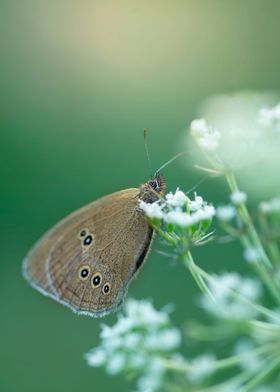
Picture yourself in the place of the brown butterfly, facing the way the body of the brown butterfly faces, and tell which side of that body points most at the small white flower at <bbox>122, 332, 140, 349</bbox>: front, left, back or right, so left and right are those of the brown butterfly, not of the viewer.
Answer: right

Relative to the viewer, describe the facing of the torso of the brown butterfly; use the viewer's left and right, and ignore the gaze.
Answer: facing to the right of the viewer
